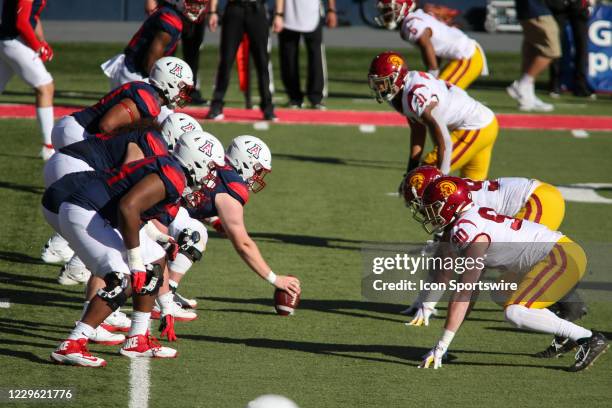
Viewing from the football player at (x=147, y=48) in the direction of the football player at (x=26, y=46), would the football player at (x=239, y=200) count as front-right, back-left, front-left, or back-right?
back-left

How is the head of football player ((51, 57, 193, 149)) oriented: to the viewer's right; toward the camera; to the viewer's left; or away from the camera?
to the viewer's right

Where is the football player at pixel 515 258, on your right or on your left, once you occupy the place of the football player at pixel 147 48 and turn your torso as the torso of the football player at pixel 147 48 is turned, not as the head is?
on your right

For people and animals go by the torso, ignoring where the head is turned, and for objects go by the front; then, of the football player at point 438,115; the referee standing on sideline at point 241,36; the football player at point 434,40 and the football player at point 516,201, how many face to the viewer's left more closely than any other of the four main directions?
3

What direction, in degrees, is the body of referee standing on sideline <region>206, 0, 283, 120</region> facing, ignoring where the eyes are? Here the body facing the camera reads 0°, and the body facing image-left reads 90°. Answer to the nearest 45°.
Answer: approximately 0°

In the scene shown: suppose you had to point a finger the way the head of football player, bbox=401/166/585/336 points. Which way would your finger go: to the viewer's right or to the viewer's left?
to the viewer's left

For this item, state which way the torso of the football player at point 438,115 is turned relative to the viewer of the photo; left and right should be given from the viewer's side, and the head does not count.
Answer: facing to the left of the viewer

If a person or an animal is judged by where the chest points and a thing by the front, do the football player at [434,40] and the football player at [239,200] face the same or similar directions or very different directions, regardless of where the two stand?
very different directions

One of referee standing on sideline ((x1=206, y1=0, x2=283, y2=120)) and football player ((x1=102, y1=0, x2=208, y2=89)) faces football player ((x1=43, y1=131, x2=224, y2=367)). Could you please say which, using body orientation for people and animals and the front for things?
the referee standing on sideline

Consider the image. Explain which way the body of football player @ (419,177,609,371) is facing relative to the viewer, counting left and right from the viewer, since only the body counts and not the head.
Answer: facing to the left of the viewer

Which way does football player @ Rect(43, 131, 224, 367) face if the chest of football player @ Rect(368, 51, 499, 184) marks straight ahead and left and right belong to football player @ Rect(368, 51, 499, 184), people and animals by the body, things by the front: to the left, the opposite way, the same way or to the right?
the opposite way

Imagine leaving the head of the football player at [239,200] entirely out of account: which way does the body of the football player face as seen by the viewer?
to the viewer's right

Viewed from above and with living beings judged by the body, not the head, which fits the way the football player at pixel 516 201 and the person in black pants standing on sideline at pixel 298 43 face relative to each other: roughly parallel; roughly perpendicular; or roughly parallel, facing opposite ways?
roughly perpendicular

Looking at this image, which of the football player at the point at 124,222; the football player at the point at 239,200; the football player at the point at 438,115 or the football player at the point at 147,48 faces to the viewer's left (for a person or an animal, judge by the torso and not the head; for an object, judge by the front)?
the football player at the point at 438,115

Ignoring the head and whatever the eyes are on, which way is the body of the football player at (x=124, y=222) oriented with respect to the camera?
to the viewer's right

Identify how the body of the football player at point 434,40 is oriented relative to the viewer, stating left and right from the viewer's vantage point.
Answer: facing to the left of the viewer

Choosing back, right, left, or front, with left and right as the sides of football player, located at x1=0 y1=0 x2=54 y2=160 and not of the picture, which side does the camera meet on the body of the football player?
right
